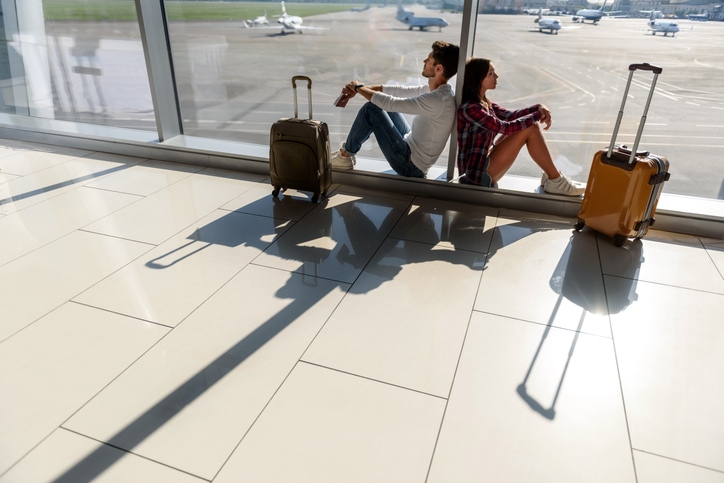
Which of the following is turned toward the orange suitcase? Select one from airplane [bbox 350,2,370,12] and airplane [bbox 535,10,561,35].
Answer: airplane [bbox 535,10,561,35]

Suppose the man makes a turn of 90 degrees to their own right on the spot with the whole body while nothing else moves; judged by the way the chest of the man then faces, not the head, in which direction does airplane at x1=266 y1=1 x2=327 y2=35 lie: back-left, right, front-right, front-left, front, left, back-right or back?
front-left

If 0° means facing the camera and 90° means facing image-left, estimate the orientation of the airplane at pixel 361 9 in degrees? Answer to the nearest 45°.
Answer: approximately 90°

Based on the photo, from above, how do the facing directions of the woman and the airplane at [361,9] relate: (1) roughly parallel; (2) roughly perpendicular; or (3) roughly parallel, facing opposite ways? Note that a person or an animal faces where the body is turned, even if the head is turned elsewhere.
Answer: roughly parallel, facing opposite ways

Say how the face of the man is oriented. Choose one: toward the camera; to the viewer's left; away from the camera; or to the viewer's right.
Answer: to the viewer's left

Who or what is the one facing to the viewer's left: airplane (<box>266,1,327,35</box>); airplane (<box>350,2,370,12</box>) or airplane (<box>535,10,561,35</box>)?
airplane (<box>350,2,370,12</box>)

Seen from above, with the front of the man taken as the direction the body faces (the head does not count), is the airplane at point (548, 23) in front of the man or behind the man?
behind

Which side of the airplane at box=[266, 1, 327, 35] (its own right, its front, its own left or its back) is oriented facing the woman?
front

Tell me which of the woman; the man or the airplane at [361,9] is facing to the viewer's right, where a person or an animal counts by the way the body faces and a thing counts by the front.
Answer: the woman

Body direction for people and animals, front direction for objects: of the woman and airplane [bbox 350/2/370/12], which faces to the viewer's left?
the airplane

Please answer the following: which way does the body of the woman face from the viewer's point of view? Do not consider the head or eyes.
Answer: to the viewer's right

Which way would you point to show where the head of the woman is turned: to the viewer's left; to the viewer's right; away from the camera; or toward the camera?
to the viewer's right
